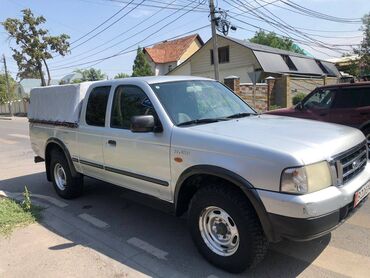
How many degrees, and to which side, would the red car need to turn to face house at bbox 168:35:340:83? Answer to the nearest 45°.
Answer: approximately 90° to its right

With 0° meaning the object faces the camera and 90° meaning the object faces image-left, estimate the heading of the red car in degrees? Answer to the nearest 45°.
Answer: approximately 90°

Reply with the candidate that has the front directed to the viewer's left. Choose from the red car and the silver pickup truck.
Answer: the red car

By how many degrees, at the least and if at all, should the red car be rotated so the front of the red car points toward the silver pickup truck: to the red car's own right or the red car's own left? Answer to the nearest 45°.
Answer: approximately 90° to the red car's own left

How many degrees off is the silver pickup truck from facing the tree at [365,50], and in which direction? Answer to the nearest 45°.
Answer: approximately 90° to its left

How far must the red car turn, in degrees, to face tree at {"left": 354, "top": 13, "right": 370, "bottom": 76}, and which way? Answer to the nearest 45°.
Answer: approximately 90° to its right

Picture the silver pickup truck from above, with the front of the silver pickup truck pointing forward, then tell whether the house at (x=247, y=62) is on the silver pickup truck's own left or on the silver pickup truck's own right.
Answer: on the silver pickup truck's own left

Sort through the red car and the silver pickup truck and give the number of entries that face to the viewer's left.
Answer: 1

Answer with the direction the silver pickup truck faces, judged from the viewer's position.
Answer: facing the viewer and to the right of the viewer
